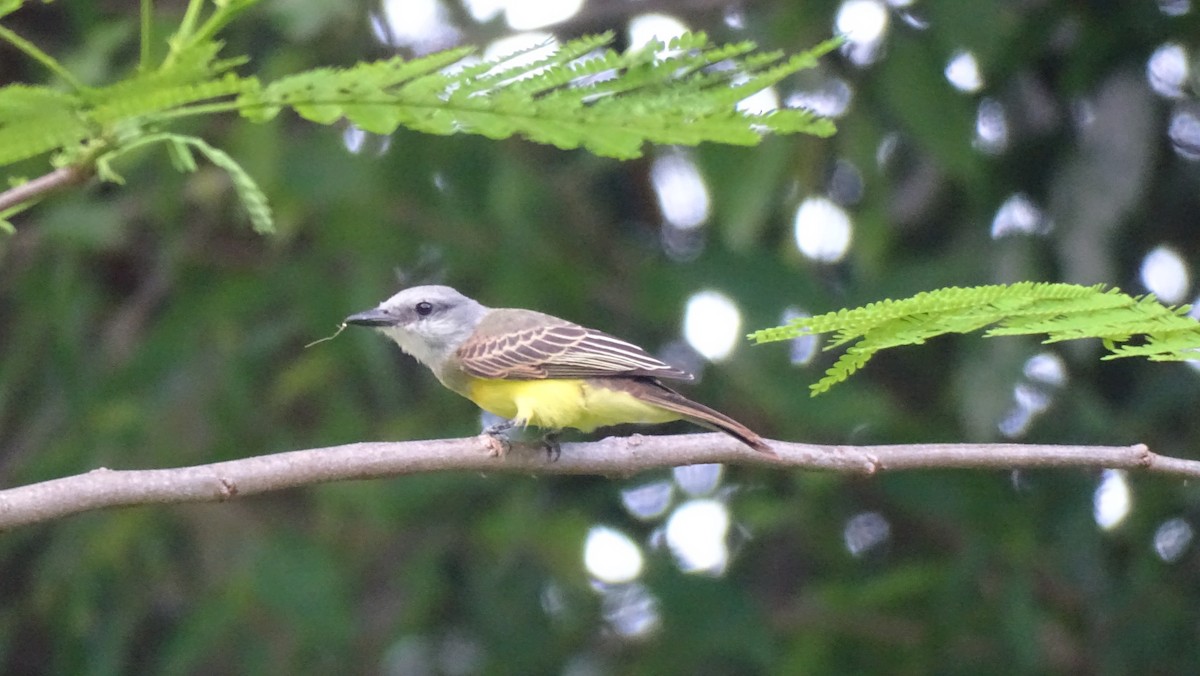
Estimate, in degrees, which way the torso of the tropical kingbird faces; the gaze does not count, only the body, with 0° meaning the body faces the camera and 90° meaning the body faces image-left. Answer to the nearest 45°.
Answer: approximately 90°
